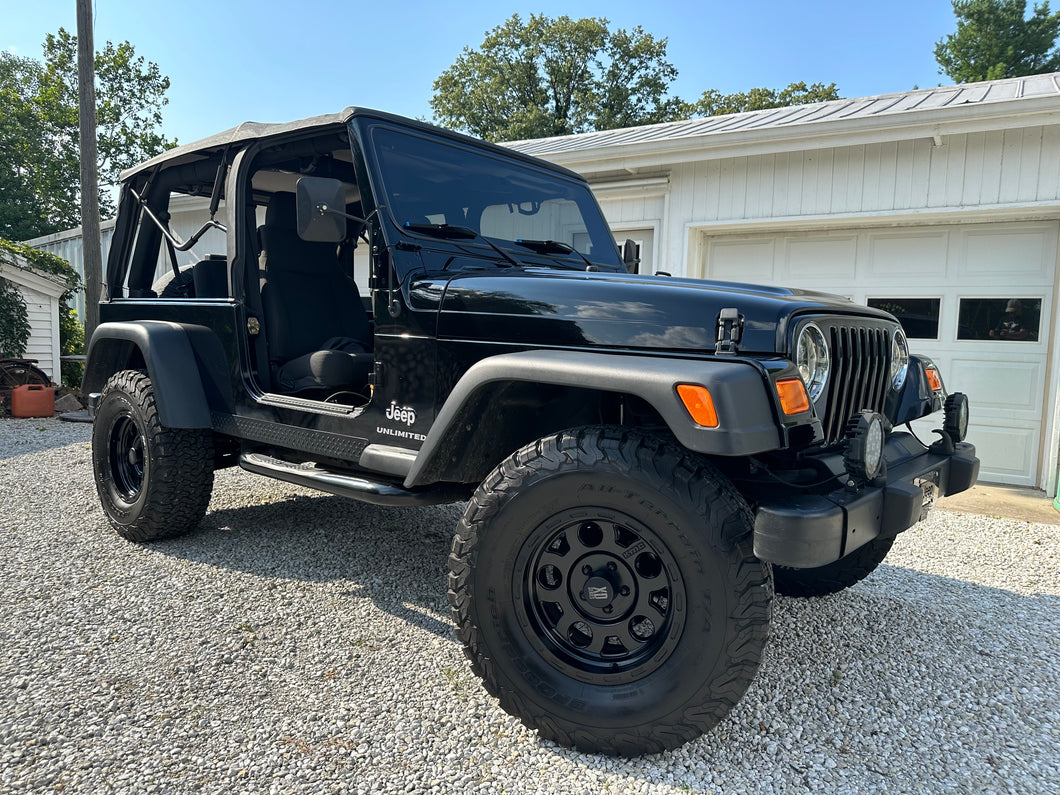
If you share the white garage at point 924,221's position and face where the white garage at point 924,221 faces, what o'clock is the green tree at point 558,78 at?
The green tree is roughly at 5 o'clock from the white garage.

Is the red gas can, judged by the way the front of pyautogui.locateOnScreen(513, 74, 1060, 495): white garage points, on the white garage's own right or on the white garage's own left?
on the white garage's own right

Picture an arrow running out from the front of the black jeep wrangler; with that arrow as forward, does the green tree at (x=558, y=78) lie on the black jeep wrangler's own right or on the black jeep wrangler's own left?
on the black jeep wrangler's own left

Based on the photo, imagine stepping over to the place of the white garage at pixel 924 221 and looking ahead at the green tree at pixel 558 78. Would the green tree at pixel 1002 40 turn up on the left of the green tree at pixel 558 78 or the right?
right

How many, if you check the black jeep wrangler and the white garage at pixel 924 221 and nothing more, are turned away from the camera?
0

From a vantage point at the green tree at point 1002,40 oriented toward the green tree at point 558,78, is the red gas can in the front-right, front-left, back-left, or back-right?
front-left

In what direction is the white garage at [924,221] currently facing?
toward the camera

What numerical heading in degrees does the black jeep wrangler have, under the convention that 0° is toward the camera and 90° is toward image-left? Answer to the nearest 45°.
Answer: approximately 315°

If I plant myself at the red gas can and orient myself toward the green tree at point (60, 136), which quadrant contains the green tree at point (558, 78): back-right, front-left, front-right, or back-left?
front-right

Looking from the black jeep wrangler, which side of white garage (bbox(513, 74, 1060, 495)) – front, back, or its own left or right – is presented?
front

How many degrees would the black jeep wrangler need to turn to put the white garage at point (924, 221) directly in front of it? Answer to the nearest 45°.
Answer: approximately 90° to its left

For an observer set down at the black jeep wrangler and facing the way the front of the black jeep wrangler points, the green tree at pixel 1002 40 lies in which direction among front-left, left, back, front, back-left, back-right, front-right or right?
left

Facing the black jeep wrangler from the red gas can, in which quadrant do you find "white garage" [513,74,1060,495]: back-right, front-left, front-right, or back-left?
front-left

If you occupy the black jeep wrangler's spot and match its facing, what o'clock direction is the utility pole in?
The utility pole is roughly at 6 o'clock from the black jeep wrangler.

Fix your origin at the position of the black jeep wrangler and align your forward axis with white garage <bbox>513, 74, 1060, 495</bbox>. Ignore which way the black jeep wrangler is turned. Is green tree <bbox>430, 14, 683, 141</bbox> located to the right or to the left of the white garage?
left
